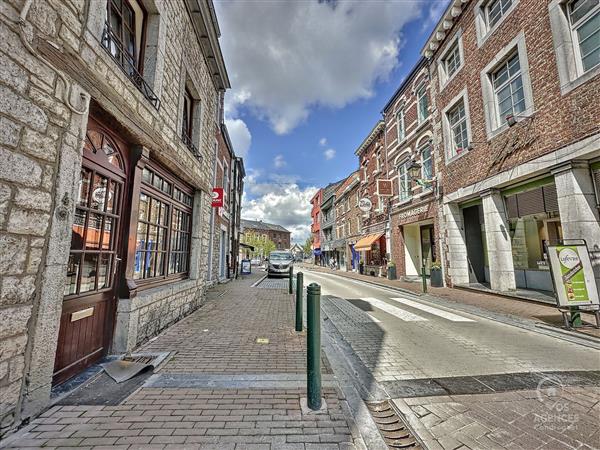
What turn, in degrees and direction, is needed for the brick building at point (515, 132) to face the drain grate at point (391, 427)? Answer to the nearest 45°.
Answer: approximately 45° to its left

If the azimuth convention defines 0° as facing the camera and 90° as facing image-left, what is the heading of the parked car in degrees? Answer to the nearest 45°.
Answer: approximately 0°

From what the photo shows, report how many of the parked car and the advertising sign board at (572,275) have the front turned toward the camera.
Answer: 2

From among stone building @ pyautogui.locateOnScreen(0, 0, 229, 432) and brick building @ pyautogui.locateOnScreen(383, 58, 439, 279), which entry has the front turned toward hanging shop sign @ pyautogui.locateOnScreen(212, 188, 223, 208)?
the brick building

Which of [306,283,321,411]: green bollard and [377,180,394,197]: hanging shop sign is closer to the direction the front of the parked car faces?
the green bollard

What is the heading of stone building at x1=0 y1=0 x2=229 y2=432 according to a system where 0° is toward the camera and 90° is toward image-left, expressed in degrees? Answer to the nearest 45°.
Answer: approximately 315°

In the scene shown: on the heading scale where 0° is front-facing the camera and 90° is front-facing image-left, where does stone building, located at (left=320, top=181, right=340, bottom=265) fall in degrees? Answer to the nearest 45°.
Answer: approximately 45°
